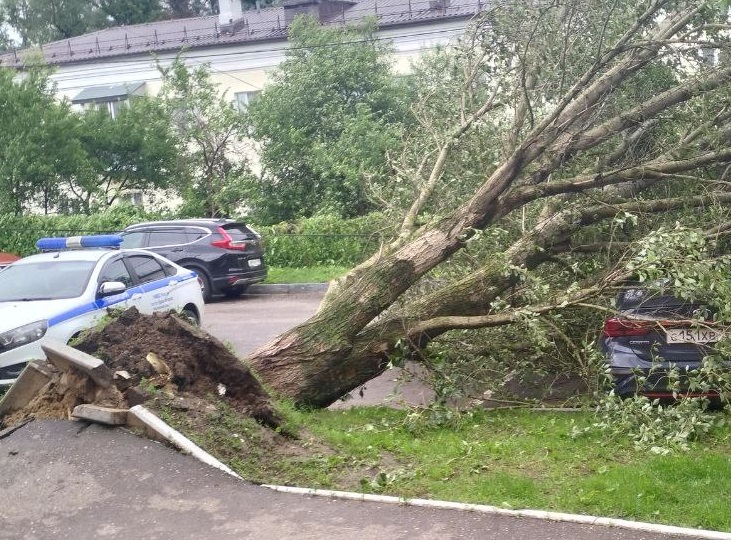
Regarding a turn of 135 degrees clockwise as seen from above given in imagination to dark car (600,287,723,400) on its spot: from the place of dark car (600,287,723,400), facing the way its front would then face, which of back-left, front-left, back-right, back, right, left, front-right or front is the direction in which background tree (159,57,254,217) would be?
back

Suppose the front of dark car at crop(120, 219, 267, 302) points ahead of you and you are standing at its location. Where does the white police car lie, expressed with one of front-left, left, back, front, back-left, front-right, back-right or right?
back-left

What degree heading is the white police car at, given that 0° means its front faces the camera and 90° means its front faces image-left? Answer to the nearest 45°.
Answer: approximately 45°

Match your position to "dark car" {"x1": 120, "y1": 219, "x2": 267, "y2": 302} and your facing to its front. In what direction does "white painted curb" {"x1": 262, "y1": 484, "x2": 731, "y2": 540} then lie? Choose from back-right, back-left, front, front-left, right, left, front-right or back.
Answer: back-left

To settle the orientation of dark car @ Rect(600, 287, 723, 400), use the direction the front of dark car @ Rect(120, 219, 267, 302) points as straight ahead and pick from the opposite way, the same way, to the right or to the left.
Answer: to the right

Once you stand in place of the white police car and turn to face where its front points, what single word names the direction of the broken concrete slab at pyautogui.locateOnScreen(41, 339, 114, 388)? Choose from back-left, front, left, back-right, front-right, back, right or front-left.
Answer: front-left

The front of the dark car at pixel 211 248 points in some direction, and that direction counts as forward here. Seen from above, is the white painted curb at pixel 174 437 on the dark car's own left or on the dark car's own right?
on the dark car's own left

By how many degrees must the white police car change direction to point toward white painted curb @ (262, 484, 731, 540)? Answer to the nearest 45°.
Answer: approximately 45° to its left

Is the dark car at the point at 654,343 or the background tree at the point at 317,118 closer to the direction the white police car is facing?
the dark car

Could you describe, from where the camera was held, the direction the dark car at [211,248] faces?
facing away from the viewer and to the left of the viewer

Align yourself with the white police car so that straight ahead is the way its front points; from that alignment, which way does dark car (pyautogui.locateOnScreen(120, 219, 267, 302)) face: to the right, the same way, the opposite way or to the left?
to the right

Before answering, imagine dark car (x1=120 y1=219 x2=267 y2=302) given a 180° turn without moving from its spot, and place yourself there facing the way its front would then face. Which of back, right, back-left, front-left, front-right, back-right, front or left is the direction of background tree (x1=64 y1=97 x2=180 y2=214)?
back-left

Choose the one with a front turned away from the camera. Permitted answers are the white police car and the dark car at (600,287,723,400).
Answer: the dark car

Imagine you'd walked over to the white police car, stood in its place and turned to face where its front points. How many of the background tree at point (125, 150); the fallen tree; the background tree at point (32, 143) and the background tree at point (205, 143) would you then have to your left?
1

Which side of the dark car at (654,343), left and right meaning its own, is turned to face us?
back

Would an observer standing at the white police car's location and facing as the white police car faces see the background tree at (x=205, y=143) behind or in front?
behind
